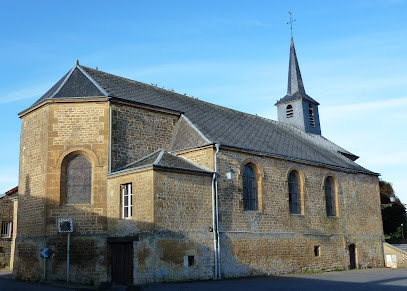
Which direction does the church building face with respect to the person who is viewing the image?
facing away from the viewer and to the right of the viewer

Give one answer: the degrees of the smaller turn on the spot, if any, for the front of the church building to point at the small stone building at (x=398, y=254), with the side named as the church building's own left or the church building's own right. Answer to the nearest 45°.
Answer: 0° — it already faces it

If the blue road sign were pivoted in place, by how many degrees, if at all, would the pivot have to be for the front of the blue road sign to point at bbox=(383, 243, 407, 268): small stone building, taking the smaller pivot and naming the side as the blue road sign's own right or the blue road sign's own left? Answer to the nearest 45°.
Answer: approximately 90° to the blue road sign's own left

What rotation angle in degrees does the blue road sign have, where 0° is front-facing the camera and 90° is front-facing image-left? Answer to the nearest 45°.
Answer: approximately 0°
